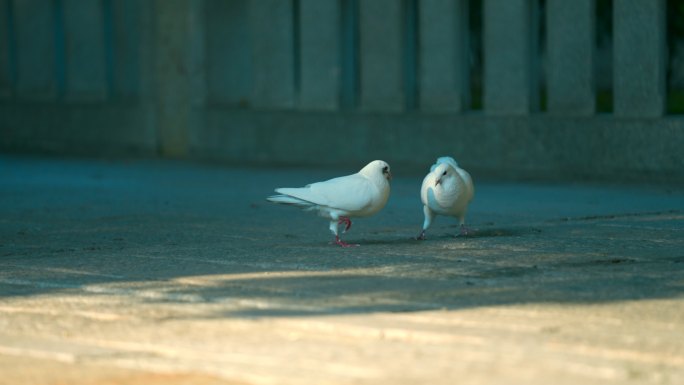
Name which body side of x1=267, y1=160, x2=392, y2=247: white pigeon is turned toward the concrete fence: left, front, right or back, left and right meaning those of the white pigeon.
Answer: left

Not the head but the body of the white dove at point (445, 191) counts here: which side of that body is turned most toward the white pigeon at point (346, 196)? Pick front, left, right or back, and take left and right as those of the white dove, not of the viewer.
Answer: right

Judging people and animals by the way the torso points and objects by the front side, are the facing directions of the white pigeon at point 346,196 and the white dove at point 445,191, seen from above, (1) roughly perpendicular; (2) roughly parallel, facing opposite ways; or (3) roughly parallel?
roughly perpendicular

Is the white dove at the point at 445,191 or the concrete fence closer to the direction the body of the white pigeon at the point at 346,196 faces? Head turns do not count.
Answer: the white dove

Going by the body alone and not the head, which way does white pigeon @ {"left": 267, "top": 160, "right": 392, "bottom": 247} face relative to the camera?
to the viewer's right

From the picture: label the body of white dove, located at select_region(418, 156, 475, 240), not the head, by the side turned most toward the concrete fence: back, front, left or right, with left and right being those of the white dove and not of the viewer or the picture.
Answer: back

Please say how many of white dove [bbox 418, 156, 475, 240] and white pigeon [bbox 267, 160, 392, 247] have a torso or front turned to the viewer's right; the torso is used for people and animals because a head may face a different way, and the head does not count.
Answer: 1

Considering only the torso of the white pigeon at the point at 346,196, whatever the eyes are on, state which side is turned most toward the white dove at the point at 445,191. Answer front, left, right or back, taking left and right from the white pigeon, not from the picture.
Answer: front

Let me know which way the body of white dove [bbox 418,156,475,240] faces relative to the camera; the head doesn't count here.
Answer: toward the camera

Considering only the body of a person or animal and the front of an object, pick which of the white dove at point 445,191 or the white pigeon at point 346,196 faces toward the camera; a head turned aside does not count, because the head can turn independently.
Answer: the white dove

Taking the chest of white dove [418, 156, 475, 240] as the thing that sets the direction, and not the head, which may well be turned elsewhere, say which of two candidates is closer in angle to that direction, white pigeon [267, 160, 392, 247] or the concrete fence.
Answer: the white pigeon
